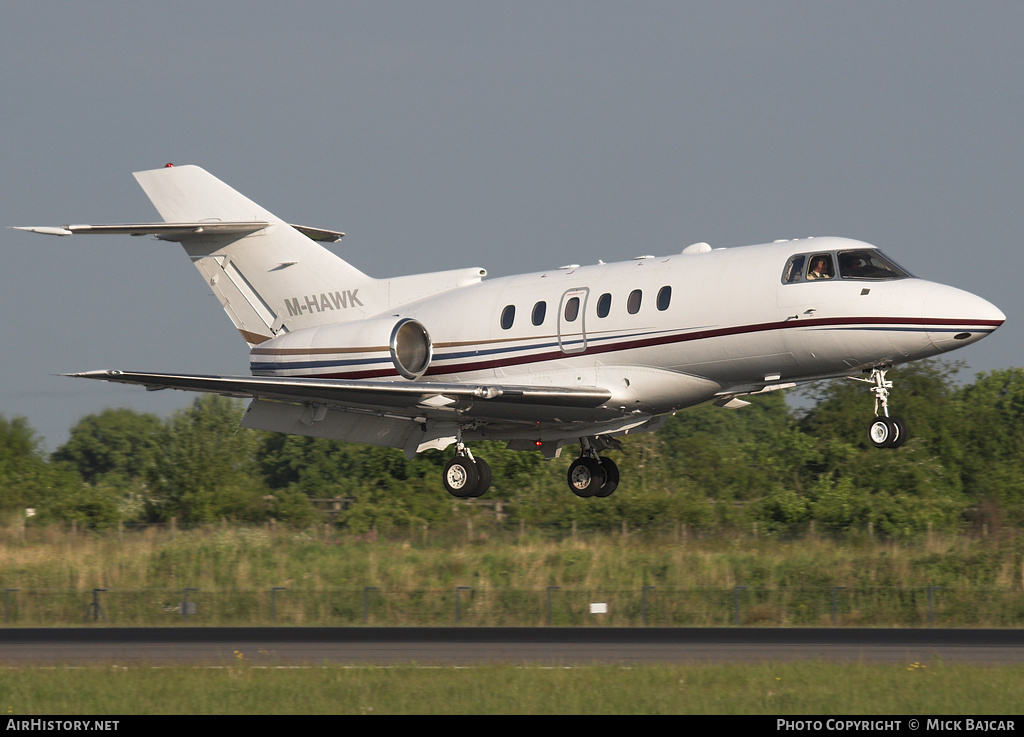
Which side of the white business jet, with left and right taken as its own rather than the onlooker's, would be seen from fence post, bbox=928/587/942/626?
left

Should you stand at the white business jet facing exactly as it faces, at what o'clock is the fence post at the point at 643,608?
The fence post is roughly at 8 o'clock from the white business jet.

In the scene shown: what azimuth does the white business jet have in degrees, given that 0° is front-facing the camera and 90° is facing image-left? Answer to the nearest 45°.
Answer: approximately 315°

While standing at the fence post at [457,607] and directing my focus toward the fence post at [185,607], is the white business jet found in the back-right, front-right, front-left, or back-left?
back-left

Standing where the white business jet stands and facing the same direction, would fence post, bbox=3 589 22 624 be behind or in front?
behind

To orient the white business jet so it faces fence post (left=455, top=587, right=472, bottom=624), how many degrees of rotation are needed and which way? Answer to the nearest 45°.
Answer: approximately 135° to its left
